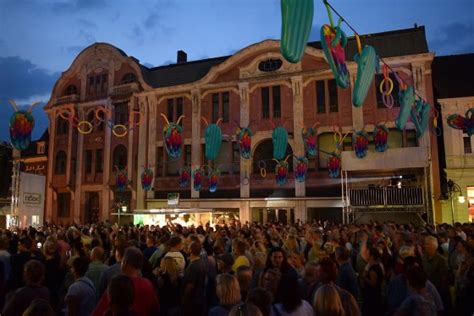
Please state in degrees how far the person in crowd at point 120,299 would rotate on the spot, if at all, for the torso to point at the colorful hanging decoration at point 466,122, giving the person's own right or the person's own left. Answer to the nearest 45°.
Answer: approximately 45° to the person's own right

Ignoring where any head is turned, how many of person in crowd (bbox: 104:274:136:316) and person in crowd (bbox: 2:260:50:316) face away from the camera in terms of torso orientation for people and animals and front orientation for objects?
2

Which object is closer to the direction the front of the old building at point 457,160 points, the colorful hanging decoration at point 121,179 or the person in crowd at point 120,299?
the person in crowd

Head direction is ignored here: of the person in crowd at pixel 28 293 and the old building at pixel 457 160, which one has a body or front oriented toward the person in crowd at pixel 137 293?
the old building

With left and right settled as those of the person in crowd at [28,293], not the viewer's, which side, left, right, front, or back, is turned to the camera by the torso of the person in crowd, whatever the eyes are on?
back

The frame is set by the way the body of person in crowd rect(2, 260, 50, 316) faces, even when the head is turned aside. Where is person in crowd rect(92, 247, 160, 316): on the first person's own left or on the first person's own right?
on the first person's own right

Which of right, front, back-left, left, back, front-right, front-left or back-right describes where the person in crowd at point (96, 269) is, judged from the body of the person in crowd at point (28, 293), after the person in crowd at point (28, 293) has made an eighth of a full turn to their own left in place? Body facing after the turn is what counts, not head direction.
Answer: right

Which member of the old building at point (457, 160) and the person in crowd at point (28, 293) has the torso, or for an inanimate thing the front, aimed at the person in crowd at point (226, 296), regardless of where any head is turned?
the old building

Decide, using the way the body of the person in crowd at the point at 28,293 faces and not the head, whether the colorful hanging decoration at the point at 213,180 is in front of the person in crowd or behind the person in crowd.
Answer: in front

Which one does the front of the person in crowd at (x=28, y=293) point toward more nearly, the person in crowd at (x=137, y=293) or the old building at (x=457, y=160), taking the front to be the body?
the old building

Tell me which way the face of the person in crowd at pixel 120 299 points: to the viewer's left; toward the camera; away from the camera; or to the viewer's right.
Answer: away from the camera

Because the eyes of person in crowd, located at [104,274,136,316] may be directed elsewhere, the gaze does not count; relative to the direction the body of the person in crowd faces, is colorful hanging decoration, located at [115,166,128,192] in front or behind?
in front

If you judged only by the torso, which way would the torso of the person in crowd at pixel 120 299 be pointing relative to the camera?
away from the camera

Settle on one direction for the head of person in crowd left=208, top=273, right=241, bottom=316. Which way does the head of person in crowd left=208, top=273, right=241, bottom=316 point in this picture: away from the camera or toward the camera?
away from the camera
